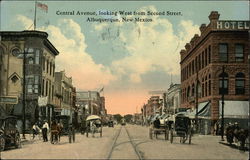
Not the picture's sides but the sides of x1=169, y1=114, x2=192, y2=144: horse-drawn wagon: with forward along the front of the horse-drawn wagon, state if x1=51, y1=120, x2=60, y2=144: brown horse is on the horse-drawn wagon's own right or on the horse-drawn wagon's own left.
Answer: on the horse-drawn wagon's own left

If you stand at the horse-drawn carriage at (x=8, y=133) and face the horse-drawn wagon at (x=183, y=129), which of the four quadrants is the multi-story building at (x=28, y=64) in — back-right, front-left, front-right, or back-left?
front-left

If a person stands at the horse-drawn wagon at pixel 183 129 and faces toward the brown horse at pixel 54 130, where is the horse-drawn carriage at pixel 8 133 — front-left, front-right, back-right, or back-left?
front-left

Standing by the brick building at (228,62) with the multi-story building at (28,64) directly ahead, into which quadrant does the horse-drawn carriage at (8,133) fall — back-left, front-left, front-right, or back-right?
front-left

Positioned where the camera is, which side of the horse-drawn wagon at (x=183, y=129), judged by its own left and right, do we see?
back
